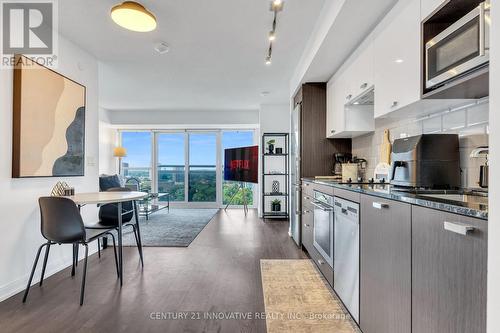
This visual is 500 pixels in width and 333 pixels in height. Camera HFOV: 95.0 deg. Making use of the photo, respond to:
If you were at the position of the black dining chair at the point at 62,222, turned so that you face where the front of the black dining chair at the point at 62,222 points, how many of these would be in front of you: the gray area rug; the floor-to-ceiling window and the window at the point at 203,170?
3

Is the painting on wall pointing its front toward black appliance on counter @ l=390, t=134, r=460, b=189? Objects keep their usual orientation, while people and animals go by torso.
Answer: yes

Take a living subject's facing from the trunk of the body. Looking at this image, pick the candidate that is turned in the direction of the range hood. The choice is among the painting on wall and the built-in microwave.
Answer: the painting on wall

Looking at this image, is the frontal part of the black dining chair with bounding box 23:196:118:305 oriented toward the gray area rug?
yes

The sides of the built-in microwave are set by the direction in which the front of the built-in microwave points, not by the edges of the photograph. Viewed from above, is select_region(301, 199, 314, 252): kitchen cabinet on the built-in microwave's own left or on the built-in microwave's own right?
on the built-in microwave's own right

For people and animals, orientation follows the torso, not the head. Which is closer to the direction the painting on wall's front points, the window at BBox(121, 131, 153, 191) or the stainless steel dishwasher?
the stainless steel dishwasher

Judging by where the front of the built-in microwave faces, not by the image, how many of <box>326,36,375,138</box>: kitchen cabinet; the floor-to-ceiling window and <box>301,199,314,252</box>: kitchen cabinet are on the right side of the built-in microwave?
3

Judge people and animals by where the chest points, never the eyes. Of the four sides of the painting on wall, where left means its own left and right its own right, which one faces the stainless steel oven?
front

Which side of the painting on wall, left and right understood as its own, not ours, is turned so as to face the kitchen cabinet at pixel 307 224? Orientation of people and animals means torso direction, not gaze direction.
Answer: front

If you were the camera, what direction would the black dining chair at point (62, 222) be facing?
facing away from the viewer and to the right of the viewer

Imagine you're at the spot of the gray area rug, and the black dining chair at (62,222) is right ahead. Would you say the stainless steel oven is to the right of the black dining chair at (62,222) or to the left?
left

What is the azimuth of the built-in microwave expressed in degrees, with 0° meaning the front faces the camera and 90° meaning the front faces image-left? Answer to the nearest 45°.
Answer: approximately 45°
